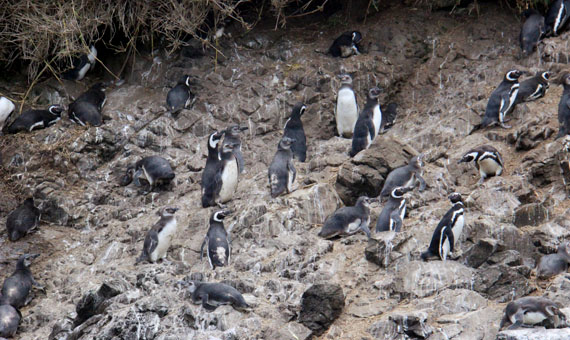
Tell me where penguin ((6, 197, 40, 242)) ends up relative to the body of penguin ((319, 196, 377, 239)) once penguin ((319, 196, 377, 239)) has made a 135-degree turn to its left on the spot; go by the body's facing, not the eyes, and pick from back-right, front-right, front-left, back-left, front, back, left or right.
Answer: front-left

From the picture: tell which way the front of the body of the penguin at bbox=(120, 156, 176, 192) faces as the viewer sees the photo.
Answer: to the viewer's left

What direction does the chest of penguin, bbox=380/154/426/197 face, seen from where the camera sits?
to the viewer's right

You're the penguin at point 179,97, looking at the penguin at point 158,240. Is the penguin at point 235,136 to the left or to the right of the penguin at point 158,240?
left

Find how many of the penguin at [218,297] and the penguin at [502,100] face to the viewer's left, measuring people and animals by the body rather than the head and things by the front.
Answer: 1
